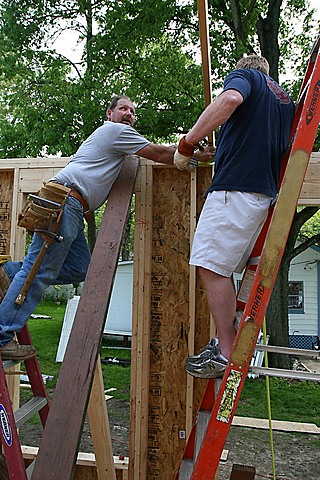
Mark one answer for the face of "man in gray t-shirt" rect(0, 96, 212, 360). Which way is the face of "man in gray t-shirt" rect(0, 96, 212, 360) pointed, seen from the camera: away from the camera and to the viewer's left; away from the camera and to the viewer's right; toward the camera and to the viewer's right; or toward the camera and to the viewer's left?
toward the camera and to the viewer's right

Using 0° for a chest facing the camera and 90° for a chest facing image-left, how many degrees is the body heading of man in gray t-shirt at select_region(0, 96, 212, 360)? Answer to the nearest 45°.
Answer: approximately 270°

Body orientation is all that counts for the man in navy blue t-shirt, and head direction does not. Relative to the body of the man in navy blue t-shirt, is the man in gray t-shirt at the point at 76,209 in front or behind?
in front

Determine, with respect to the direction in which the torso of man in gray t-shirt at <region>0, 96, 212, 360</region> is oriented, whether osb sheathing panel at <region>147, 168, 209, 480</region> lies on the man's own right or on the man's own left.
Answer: on the man's own left

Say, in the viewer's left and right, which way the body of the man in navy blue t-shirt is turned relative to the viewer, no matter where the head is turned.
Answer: facing away from the viewer and to the left of the viewer

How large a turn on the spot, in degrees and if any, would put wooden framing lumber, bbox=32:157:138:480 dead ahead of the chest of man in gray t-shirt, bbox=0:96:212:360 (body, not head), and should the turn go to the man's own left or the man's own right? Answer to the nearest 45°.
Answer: approximately 90° to the man's own right

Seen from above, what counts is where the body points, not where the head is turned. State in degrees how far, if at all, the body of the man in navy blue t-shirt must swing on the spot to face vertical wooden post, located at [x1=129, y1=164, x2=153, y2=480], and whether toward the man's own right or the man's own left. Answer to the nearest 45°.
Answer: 0° — they already face it

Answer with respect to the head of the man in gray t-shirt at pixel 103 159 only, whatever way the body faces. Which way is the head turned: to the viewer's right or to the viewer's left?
to the viewer's right

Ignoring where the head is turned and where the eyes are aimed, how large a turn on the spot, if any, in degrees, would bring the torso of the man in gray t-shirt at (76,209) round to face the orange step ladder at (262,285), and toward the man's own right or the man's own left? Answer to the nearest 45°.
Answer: approximately 45° to the man's own right

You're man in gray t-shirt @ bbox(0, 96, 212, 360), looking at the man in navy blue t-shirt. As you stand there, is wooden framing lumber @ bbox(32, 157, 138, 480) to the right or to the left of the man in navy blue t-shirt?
right

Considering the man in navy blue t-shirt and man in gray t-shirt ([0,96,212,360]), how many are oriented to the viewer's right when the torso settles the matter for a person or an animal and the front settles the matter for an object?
1

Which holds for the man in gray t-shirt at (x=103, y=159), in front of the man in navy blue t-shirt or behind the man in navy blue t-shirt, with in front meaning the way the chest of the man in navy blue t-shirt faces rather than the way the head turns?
in front
